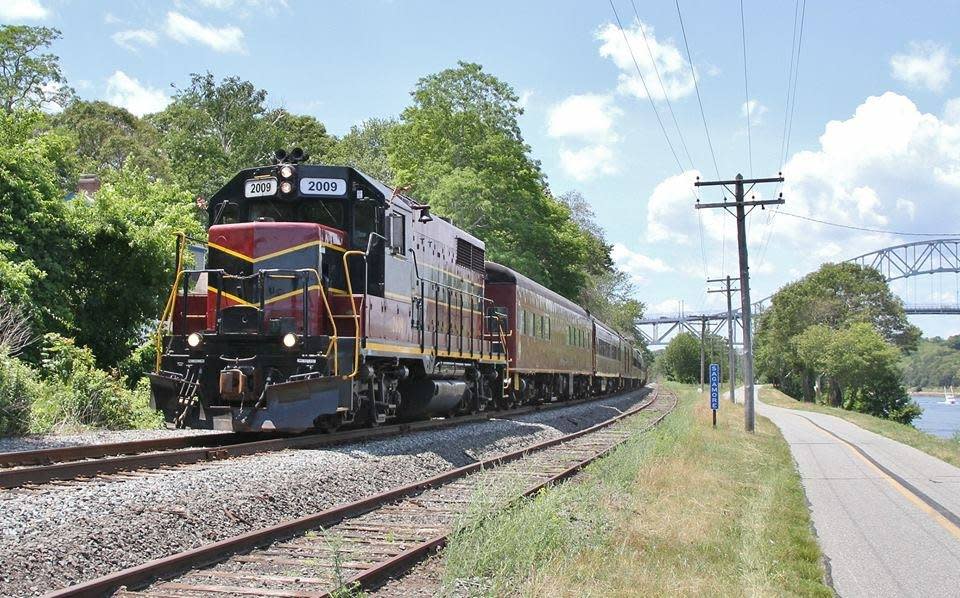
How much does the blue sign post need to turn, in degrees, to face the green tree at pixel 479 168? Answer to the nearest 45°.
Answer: approximately 135° to its right

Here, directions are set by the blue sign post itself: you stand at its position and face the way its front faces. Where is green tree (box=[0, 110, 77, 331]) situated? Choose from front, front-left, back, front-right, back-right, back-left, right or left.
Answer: front-right

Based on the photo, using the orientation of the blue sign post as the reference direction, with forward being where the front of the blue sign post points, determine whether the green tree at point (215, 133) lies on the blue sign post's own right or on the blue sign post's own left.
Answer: on the blue sign post's own right

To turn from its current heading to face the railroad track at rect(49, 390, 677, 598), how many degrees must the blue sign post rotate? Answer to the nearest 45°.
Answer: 0° — it already faces it

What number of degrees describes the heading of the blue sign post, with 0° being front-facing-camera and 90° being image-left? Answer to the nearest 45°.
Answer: approximately 0°
